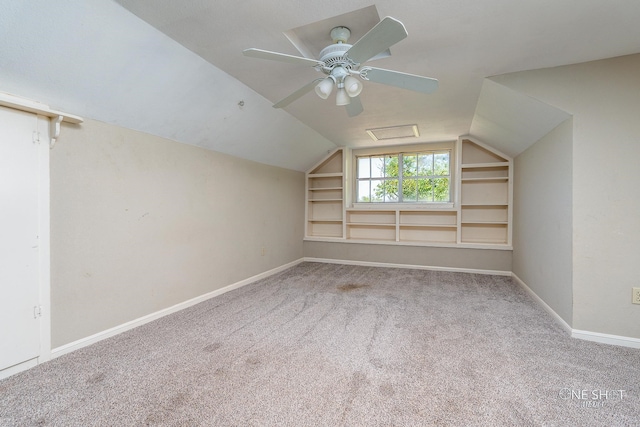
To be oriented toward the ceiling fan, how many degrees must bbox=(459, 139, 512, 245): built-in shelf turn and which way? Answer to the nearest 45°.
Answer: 0° — it already faces it

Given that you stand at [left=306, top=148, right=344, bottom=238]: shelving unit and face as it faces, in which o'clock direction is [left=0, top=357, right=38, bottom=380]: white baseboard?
The white baseboard is roughly at 1 o'clock from the shelving unit.

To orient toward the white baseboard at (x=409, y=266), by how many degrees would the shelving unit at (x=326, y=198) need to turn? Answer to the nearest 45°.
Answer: approximately 45° to its left

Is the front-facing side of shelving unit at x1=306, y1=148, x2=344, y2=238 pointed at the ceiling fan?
yes

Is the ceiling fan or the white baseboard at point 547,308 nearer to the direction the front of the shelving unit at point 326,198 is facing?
the ceiling fan

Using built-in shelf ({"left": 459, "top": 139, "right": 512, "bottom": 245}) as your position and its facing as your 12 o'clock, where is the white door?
The white door is roughly at 1 o'clock from the built-in shelf.

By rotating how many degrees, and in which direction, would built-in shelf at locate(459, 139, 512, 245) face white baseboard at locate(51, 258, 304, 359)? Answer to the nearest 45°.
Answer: approximately 45° to its right

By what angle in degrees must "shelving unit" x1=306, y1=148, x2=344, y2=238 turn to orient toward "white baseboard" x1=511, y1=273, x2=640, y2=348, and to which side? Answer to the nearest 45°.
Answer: approximately 45° to its left

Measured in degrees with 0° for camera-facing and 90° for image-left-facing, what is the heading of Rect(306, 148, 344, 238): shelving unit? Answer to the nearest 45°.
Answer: approximately 0°

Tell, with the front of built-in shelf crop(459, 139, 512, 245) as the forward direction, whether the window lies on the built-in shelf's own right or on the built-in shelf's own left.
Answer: on the built-in shelf's own right

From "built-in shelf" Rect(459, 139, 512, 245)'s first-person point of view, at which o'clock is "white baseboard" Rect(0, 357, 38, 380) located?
The white baseboard is roughly at 1 o'clock from the built-in shelf.

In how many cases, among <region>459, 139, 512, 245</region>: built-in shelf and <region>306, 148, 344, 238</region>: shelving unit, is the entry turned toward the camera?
2
